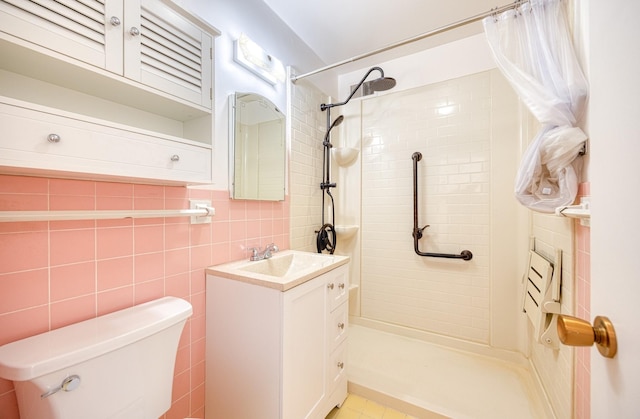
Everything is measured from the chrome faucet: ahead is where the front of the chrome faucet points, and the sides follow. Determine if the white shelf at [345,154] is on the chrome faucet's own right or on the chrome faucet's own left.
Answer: on the chrome faucet's own left

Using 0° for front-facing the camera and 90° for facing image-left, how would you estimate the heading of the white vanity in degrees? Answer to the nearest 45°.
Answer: approximately 315°

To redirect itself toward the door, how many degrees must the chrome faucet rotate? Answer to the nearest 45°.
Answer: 0° — it already faces it

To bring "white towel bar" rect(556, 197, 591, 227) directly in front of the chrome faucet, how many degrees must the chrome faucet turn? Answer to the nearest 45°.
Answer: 0° — it already faces it

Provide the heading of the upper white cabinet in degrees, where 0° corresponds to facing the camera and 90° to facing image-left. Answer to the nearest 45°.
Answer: approximately 315°

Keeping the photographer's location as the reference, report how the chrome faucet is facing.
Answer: facing the viewer and to the right of the viewer

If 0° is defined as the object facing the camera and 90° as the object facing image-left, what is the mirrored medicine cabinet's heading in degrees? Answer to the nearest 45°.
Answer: approximately 315°

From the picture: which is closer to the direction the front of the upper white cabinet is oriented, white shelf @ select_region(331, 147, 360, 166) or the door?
the door
